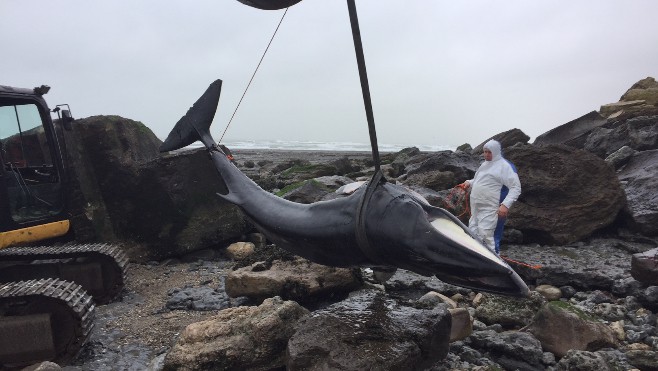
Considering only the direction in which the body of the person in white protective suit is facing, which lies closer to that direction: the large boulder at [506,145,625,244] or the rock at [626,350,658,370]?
the rock

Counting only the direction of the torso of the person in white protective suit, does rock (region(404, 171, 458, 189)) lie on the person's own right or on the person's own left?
on the person's own right

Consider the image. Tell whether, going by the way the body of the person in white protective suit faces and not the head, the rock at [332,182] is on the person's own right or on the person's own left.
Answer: on the person's own right

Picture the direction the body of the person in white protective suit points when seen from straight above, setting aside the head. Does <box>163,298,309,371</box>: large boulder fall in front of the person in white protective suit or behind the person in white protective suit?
in front

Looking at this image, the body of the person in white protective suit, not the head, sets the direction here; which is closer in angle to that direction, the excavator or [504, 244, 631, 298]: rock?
the excavator

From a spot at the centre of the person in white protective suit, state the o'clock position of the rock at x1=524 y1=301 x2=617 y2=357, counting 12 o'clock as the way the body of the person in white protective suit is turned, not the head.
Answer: The rock is roughly at 10 o'clock from the person in white protective suit.

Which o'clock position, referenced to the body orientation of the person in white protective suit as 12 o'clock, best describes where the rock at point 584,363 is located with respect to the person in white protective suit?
The rock is roughly at 10 o'clock from the person in white protective suit.

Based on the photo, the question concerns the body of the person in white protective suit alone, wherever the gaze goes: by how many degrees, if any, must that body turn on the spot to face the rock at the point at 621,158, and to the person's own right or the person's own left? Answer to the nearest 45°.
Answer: approximately 180°

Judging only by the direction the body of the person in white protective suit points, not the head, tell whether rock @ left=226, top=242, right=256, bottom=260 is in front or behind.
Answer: in front

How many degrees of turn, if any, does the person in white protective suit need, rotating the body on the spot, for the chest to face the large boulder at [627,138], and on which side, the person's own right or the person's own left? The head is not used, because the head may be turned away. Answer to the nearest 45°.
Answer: approximately 180°

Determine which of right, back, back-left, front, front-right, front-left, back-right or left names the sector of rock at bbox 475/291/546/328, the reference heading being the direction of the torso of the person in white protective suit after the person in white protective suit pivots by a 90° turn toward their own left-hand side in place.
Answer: front-right

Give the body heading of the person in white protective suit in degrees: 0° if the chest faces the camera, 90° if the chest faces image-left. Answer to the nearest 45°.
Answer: approximately 45°

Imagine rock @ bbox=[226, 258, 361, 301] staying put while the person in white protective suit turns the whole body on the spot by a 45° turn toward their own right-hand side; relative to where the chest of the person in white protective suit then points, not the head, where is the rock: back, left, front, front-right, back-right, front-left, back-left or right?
front-left

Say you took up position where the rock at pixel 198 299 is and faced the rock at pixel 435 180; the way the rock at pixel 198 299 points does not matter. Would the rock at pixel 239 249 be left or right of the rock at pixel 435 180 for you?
left

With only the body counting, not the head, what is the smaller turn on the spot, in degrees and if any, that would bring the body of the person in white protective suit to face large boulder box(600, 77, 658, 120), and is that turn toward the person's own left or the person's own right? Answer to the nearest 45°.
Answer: approximately 135° to the person's own right

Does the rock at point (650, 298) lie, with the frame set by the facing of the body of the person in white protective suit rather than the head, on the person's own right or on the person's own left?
on the person's own left
